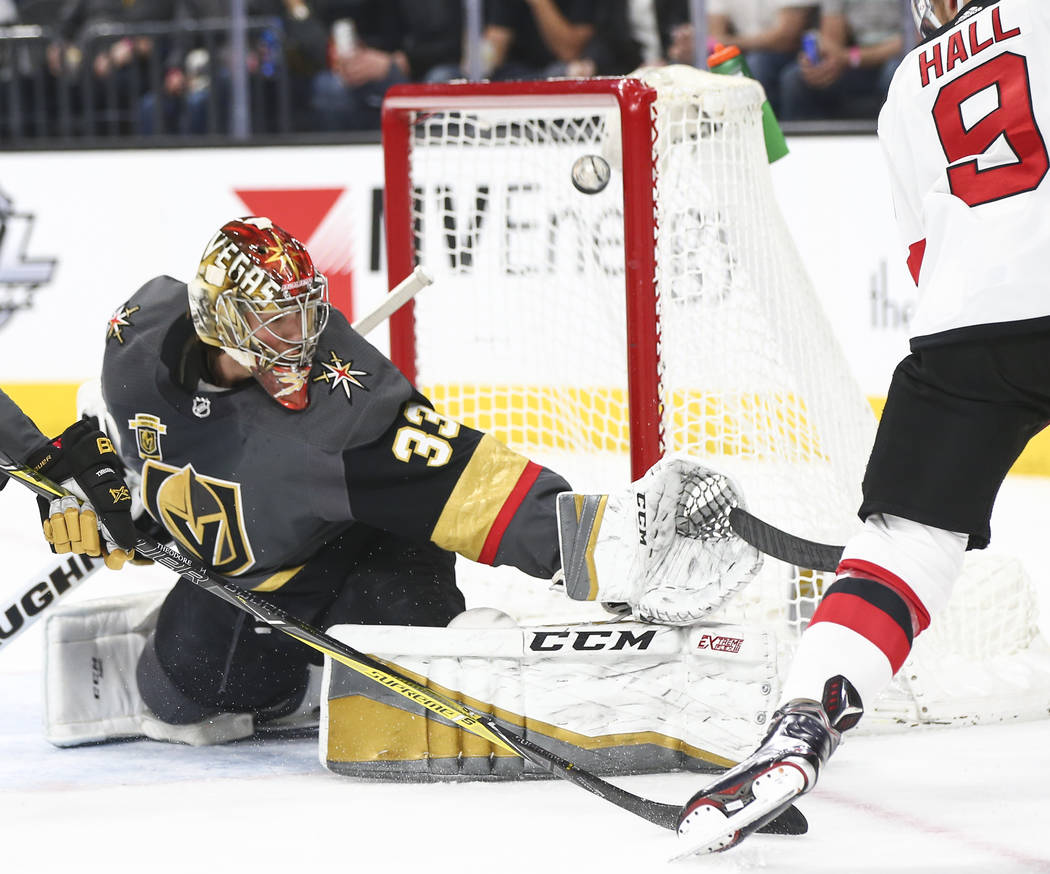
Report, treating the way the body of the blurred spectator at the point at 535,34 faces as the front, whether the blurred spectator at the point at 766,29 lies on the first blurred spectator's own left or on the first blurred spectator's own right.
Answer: on the first blurred spectator's own left

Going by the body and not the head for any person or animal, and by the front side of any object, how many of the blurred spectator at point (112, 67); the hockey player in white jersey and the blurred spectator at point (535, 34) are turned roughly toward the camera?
2

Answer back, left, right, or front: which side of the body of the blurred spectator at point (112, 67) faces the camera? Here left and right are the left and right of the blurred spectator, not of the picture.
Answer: front

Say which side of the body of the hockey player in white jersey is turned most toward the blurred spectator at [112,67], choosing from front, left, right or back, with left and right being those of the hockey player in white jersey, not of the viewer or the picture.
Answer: front

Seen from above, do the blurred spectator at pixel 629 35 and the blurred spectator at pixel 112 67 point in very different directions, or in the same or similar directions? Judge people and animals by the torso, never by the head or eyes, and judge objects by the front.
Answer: same or similar directions

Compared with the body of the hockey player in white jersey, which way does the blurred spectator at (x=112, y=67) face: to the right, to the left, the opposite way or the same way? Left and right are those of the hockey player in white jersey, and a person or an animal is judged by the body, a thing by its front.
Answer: the opposite way

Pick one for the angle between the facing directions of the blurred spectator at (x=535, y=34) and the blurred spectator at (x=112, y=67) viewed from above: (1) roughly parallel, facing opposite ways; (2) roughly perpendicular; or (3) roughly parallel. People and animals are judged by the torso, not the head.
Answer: roughly parallel

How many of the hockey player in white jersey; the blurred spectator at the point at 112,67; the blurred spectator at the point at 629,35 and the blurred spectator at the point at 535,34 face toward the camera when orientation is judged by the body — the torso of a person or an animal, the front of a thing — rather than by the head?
3

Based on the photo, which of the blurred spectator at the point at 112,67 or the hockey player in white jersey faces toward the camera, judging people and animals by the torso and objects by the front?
the blurred spectator

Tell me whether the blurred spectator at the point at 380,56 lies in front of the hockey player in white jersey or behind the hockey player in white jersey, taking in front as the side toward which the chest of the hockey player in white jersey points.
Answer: in front

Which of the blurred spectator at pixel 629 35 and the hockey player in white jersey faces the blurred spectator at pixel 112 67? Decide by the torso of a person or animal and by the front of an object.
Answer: the hockey player in white jersey

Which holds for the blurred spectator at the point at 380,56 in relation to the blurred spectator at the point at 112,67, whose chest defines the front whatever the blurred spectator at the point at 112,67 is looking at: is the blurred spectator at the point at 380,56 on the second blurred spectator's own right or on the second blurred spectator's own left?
on the second blurred spectator's own left

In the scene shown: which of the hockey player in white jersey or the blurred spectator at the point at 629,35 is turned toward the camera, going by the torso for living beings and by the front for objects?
the blurred spectator

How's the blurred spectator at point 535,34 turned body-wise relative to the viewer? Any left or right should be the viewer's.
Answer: facing the viewer

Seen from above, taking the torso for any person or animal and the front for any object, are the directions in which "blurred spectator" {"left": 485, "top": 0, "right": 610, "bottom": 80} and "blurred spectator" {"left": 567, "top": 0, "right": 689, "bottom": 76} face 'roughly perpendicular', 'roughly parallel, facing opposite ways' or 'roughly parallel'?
roughly parallel

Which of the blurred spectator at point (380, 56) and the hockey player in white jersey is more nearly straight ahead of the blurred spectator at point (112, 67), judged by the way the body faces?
the hockey player in white jersey
